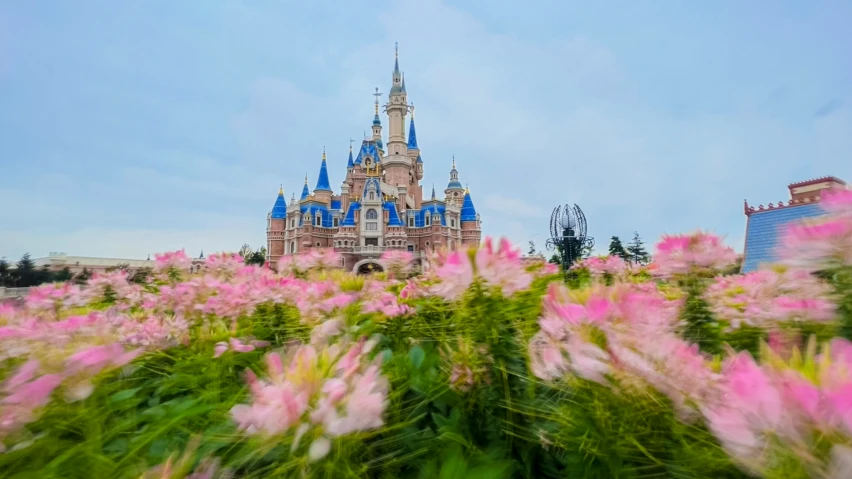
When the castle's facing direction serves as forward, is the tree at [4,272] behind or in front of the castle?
in front

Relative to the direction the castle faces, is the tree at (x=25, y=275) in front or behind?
in front

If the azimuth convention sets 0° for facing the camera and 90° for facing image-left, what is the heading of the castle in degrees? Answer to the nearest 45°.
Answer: approximately 0°

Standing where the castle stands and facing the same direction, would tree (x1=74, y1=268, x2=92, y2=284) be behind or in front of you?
in front
